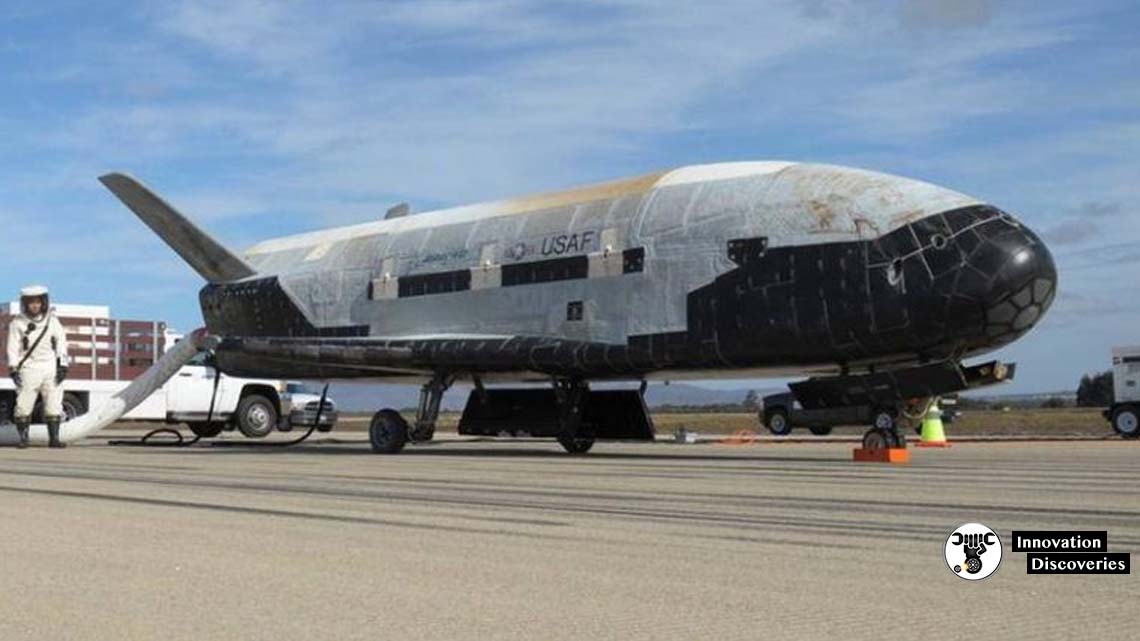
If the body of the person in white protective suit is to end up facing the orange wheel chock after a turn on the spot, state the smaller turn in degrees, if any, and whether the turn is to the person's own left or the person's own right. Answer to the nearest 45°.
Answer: approximately 45° to the person's own left

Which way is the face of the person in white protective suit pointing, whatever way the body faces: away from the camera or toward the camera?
toward the camera

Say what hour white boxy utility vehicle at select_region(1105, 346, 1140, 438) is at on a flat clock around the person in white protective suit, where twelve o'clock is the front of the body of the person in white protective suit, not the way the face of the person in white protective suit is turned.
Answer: The white boxy utility vehicle is roughly at 9 o'clock from the person in white protective suit.

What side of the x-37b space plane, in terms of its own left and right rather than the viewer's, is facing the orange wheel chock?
front

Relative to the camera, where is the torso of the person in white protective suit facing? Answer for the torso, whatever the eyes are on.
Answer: toward the camera

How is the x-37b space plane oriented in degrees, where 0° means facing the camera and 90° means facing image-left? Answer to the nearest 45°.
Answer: approximately 315°

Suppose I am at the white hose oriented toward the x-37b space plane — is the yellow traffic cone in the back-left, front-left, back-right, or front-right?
front-left

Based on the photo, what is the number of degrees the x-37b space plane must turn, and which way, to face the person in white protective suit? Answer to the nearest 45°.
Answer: approximately 180°

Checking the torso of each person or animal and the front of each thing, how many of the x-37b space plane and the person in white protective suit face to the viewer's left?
0

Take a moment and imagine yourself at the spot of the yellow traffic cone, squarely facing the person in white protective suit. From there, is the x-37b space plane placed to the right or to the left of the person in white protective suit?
left

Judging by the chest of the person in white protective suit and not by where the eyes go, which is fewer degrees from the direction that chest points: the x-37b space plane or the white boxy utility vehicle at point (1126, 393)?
the x-37b space plane
